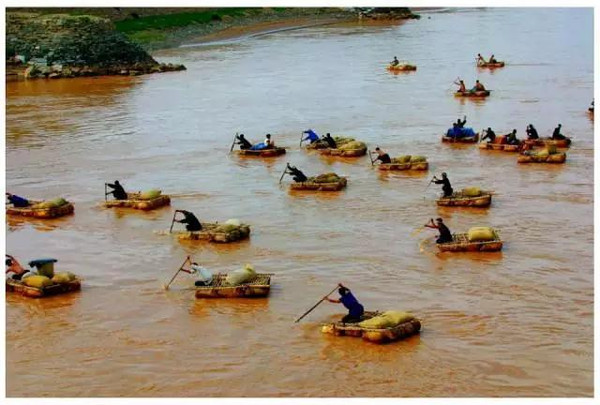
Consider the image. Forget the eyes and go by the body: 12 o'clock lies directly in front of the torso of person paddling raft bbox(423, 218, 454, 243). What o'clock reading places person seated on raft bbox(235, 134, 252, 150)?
The person seated on raft is roughly at 2 o'clock from the person paddling raft.

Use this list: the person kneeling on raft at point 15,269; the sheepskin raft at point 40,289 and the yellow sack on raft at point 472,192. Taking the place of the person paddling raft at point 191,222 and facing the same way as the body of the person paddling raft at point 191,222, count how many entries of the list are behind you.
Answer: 1

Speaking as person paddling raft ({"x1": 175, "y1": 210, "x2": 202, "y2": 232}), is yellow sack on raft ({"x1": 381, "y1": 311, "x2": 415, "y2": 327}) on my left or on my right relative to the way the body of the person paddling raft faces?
on my left

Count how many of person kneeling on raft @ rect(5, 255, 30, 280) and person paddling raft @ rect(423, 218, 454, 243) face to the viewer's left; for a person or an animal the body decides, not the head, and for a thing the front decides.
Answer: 2

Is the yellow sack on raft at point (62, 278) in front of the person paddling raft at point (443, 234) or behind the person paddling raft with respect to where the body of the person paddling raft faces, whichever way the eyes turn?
in front

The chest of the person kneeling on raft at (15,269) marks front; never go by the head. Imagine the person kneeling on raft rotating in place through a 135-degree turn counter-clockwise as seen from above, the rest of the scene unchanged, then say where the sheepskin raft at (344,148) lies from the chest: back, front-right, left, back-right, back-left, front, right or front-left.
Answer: left

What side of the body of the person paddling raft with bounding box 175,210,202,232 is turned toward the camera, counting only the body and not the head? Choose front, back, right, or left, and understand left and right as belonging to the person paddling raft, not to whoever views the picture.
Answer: left

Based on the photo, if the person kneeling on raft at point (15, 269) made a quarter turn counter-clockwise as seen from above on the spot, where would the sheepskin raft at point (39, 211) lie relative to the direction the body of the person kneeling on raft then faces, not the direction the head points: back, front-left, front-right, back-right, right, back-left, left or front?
back

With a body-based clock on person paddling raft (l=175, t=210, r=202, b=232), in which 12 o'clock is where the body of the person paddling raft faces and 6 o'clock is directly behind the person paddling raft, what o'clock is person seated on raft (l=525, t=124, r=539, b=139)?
The person seated on raft is roughly at 5 o'clock from the person paddling raft.

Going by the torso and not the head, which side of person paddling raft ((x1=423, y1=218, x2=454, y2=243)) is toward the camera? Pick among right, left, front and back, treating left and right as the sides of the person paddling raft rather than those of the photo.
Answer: left
